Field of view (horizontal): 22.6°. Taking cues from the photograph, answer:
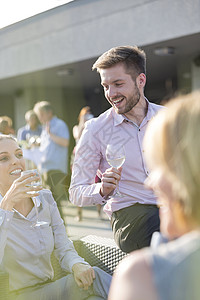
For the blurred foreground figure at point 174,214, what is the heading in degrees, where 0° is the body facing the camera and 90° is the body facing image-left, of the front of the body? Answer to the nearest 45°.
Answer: approximately 135°

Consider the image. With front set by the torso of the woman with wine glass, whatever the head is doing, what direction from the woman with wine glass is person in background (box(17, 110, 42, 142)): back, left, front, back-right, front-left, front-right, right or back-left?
back-left

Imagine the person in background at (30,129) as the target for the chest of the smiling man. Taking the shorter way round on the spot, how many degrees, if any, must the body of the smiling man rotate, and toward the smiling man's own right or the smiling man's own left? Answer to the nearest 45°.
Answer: approximately 180°

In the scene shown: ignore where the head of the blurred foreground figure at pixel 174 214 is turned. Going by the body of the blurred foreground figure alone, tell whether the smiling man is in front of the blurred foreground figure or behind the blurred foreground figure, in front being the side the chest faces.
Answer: in front

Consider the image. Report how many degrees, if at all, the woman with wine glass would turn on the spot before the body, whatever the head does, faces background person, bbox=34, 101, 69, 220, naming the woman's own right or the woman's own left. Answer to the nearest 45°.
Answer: approximately 135° to the woman's own left

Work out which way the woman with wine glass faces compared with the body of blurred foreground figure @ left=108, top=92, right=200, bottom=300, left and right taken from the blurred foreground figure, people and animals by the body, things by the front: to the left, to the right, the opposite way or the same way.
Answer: the opposite way

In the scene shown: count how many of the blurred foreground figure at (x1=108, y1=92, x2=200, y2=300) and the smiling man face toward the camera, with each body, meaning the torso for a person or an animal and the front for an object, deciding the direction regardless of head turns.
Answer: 1

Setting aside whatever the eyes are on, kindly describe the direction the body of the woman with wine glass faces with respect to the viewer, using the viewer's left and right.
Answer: facing the viewer and to the right of the viewer

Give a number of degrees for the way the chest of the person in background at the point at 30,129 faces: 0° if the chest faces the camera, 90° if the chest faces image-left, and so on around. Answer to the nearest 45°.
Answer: approximately 315°

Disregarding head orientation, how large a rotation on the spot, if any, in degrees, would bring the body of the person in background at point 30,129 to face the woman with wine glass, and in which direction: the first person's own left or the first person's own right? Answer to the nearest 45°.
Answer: approximately 45° to the first person's own right

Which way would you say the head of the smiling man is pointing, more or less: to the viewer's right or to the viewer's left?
to the viewer's left

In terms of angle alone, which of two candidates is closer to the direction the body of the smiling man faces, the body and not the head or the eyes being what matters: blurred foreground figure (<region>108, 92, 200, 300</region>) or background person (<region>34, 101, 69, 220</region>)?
the blurred foreground figure

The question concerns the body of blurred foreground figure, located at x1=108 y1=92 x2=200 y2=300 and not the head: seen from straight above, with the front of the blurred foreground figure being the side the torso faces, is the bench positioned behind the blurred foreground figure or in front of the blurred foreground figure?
in front
